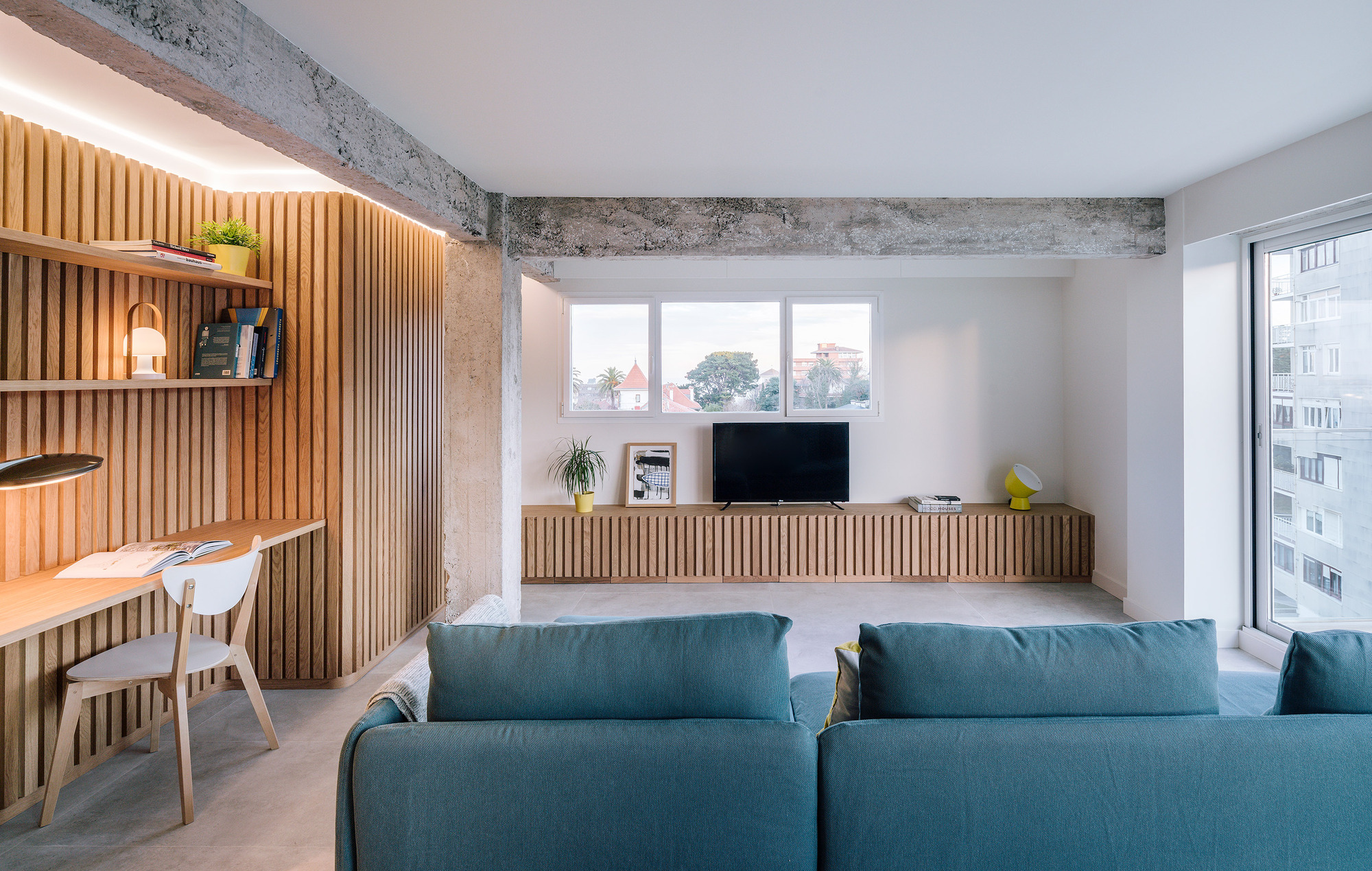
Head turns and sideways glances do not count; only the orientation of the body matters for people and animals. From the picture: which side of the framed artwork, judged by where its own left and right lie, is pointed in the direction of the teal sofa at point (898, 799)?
front

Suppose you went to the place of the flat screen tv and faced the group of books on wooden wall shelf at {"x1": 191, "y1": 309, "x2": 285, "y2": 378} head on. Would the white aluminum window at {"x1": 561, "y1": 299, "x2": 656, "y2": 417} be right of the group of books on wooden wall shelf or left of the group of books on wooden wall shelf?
right

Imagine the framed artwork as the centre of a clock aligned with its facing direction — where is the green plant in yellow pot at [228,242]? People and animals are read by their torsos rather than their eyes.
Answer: The green plant in yellow pot is roughly at 1 o'clock from the framed artwork.

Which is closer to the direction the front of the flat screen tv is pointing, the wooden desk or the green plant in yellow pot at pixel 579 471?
the wooden desk

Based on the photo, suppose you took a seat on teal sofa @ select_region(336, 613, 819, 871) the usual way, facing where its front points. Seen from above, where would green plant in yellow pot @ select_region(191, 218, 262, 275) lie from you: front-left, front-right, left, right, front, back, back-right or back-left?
front-left

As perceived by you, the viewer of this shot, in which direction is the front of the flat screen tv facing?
facing the viewer

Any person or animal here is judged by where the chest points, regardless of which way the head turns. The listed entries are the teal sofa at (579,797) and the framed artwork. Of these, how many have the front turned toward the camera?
1

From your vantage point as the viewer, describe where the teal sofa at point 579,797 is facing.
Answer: facing away from the viewer

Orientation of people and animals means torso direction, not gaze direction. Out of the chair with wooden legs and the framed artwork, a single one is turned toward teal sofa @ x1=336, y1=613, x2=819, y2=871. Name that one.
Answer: the framed artwork

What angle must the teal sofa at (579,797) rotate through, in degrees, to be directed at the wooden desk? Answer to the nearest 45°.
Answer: approximately 45° to its left

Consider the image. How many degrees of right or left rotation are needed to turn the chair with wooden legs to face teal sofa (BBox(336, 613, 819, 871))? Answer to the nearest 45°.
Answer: approximately 135° to its left

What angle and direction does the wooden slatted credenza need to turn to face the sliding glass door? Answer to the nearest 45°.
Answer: approximately 45° to its left

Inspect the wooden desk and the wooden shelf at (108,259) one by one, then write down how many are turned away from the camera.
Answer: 0

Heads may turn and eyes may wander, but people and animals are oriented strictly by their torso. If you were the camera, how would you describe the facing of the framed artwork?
facing the viewer

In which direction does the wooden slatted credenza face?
toward the camera

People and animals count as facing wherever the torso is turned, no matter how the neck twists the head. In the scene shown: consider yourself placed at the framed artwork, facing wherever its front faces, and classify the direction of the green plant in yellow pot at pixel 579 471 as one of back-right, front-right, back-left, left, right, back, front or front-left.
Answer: right

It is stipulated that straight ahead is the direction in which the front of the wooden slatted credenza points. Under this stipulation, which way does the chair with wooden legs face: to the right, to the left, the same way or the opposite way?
to the right
